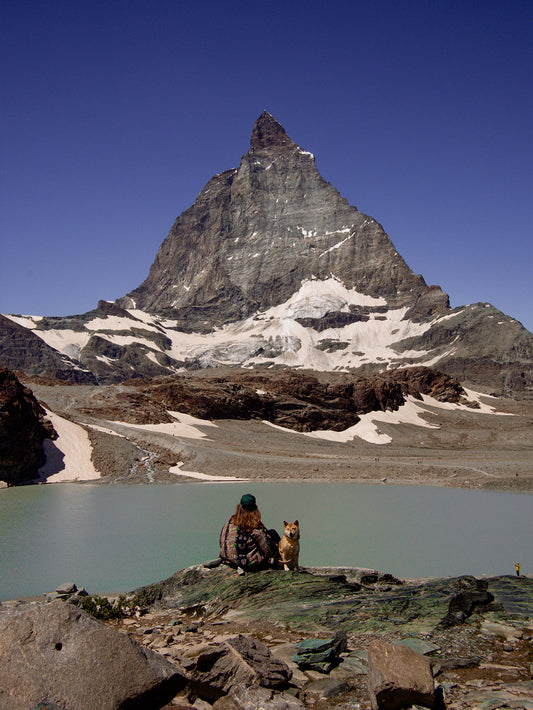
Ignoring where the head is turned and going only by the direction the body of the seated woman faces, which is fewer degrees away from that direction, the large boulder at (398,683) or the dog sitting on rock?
the dog sitting on rock

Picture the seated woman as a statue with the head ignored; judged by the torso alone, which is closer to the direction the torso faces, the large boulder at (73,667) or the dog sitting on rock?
the dog sitting on rock

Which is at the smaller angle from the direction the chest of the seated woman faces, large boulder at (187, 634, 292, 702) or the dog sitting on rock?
the dog sitting on rock

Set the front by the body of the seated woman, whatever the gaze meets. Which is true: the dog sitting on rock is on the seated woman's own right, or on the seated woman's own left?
on the seated woman's own right

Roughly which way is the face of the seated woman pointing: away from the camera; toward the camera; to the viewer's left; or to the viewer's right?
away from the camera

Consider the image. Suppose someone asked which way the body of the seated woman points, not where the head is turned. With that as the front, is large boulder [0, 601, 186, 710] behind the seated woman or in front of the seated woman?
behind

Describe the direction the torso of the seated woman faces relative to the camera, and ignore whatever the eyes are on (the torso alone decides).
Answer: away from the camera

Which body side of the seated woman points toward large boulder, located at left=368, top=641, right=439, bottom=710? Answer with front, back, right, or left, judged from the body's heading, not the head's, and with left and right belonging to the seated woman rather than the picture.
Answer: back

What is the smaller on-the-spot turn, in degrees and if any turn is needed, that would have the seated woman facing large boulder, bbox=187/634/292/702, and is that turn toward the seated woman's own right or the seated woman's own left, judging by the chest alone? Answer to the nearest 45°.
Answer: approximately 180°
